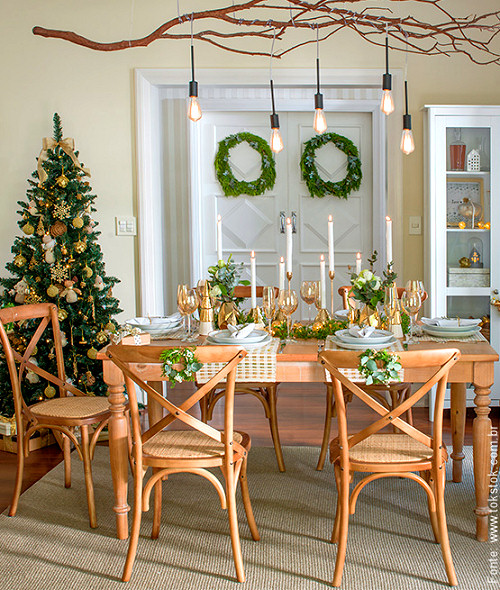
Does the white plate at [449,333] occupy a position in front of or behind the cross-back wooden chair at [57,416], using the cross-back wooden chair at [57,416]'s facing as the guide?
in front

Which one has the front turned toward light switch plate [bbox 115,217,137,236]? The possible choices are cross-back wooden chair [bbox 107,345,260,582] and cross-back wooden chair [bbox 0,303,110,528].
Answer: cross-back wooden chair [bbox 107,345,260,582]

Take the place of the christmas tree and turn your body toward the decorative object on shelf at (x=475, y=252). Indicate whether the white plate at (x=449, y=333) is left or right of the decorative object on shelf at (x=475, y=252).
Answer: right

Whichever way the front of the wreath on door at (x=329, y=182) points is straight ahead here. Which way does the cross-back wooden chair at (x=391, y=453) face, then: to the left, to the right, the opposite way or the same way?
the opposite way

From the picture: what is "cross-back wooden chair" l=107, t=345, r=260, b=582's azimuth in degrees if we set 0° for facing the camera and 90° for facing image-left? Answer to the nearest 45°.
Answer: approximately 180°

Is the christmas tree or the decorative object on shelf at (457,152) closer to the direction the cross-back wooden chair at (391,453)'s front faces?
the decorative object on shelf

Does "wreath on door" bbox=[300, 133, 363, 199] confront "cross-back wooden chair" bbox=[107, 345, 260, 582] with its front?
yes

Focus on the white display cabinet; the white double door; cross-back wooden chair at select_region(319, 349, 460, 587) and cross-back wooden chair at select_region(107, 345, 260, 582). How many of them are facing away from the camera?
2

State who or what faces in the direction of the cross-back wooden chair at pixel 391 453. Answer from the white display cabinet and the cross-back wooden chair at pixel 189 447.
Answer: the white display cabinet

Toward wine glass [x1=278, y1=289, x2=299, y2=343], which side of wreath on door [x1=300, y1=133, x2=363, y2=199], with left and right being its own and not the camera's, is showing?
front

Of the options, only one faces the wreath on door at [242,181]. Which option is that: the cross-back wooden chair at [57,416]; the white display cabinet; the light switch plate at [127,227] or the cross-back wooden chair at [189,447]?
the cross-back wooden chair at [189,447]

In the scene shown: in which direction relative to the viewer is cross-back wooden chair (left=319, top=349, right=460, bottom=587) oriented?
away from the camera

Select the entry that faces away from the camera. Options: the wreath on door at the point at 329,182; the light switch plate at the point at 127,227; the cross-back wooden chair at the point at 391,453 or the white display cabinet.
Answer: the cross-back wooden chair

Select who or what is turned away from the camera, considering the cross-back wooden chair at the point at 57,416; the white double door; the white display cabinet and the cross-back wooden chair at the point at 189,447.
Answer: the cross-back wooden chair at the point at 189,447

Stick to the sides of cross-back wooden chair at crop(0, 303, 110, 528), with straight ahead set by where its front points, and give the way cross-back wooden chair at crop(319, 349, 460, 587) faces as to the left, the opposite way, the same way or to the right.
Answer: to the left
